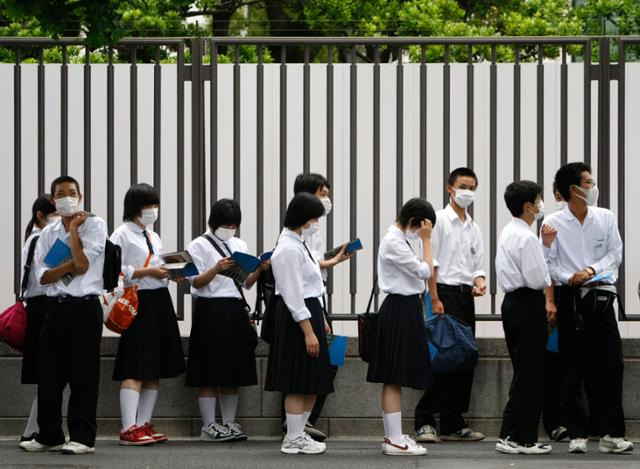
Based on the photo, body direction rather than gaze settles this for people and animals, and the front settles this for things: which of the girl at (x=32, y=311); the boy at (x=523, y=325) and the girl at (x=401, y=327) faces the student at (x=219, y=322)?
the girl at (x=32, y=311)

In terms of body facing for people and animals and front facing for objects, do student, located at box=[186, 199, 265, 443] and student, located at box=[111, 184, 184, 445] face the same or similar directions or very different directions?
same or similar directions

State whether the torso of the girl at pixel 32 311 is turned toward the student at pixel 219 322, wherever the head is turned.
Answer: yes

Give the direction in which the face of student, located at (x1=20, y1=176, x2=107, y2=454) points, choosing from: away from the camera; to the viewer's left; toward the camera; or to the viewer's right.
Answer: toward the camera
